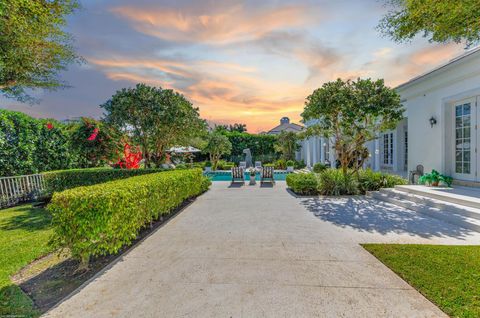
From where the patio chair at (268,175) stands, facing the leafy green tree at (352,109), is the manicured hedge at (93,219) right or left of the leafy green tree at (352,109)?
right

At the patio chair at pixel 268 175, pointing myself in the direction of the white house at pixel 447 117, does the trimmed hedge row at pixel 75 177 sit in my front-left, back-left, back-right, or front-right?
back-right

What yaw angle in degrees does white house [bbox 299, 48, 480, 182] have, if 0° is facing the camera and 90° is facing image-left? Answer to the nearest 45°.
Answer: approximately 45°

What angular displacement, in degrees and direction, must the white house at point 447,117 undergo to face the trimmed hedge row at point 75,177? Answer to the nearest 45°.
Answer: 0° — it already faces it

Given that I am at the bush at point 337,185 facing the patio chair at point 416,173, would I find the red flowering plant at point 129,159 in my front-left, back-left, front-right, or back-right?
back-left

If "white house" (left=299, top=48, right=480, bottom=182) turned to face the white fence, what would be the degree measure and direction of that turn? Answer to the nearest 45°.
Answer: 0° — it already faces it
